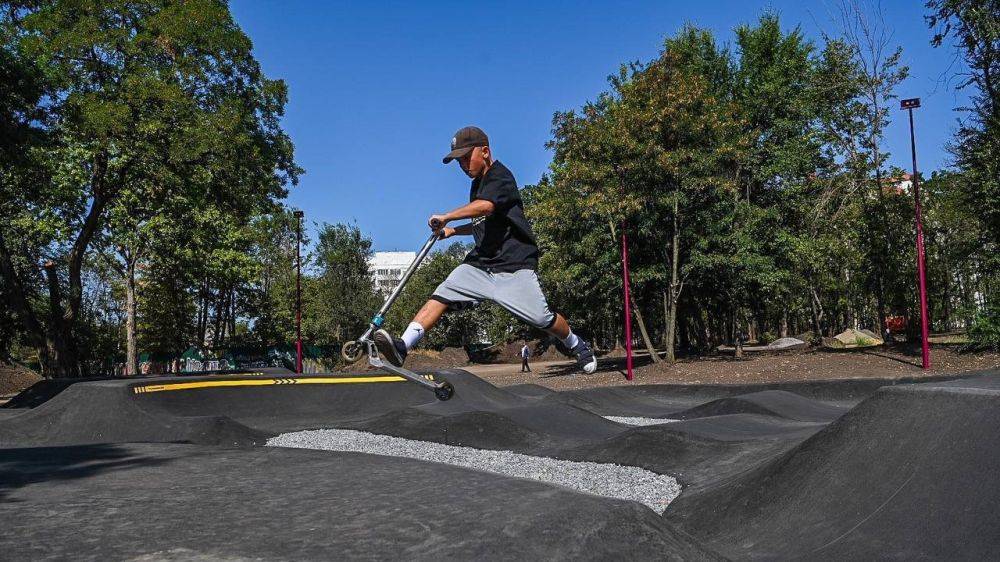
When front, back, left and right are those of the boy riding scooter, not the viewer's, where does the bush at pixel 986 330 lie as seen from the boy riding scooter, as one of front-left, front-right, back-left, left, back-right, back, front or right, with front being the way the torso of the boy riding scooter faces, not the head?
back-right

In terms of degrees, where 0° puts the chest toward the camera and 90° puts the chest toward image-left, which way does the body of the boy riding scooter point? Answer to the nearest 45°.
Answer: approximately 90°

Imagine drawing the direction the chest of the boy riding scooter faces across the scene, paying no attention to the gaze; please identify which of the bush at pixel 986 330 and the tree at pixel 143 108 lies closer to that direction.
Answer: the tree

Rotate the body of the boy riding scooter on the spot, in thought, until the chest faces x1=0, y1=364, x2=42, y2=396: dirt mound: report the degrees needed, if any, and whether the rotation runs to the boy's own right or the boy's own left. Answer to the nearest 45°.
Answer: approximately 45° to the boy's own right

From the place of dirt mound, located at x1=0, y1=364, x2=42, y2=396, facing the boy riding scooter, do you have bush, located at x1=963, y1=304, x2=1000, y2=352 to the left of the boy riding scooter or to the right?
left

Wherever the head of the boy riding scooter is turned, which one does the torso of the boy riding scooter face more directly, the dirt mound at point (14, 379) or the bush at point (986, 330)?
the dirt mound

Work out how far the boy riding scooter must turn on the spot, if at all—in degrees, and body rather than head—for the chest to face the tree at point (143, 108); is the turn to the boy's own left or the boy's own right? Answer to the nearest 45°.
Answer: approximately 45° to the boy's own right
